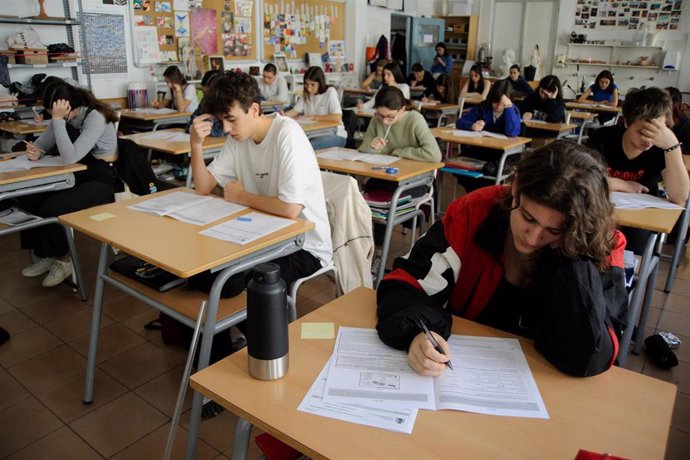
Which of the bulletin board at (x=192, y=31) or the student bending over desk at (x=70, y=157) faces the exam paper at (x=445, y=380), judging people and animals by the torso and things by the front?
the bulletin board

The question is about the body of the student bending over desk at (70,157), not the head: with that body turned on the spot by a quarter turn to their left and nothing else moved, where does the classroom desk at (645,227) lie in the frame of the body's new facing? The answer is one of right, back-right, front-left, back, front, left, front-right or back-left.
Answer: front-left

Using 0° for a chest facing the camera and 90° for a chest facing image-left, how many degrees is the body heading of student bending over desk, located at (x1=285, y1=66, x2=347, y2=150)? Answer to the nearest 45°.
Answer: approximately 45°

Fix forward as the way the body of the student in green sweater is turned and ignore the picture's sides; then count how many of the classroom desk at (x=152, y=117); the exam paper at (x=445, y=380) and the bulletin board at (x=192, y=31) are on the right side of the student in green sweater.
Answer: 2

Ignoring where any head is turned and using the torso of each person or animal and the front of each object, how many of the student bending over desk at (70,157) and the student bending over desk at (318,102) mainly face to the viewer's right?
0

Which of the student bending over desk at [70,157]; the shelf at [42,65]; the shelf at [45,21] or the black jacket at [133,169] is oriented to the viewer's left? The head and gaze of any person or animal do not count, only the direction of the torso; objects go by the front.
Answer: the student bending over desk

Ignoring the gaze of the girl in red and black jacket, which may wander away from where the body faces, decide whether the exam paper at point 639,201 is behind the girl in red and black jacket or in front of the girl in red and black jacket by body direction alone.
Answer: behind

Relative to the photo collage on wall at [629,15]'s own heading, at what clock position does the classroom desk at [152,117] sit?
The classroom desk is roughly at 1 o'clock from the photo collage on wall.

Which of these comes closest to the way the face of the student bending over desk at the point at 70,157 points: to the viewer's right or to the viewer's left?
to the viewer's left

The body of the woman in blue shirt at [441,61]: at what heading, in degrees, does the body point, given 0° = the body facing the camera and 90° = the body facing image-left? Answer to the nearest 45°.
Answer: approximately 45°
